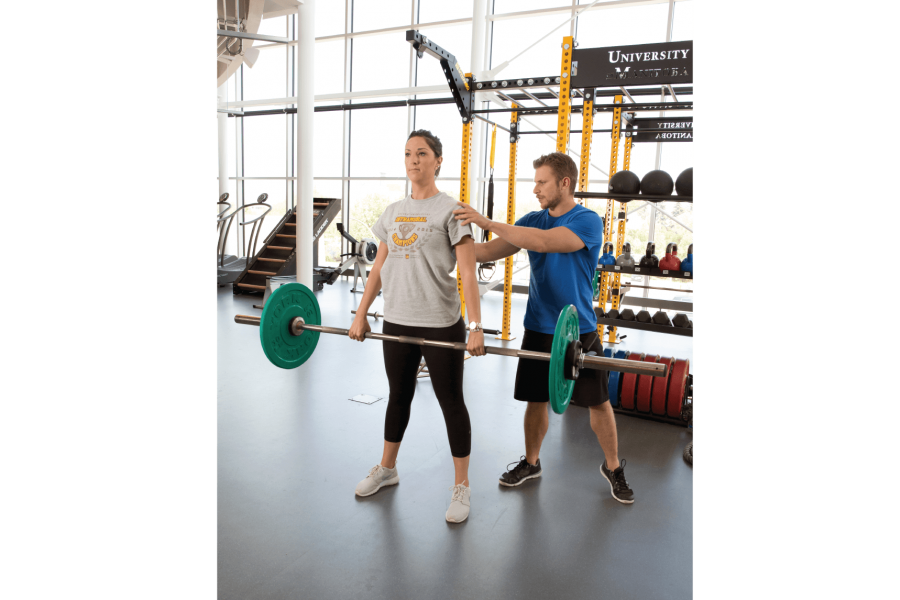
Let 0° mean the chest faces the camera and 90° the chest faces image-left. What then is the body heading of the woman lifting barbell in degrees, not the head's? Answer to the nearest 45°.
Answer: approximately 45°

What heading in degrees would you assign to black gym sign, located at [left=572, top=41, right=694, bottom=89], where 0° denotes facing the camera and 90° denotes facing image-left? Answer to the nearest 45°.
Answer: approximately 0°

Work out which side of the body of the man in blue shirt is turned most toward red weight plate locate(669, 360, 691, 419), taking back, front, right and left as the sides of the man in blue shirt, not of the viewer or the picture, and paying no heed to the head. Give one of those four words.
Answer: back

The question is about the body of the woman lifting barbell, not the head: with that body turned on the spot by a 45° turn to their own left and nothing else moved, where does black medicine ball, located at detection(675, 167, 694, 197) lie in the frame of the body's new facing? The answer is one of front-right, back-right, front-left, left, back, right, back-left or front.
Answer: back-left
